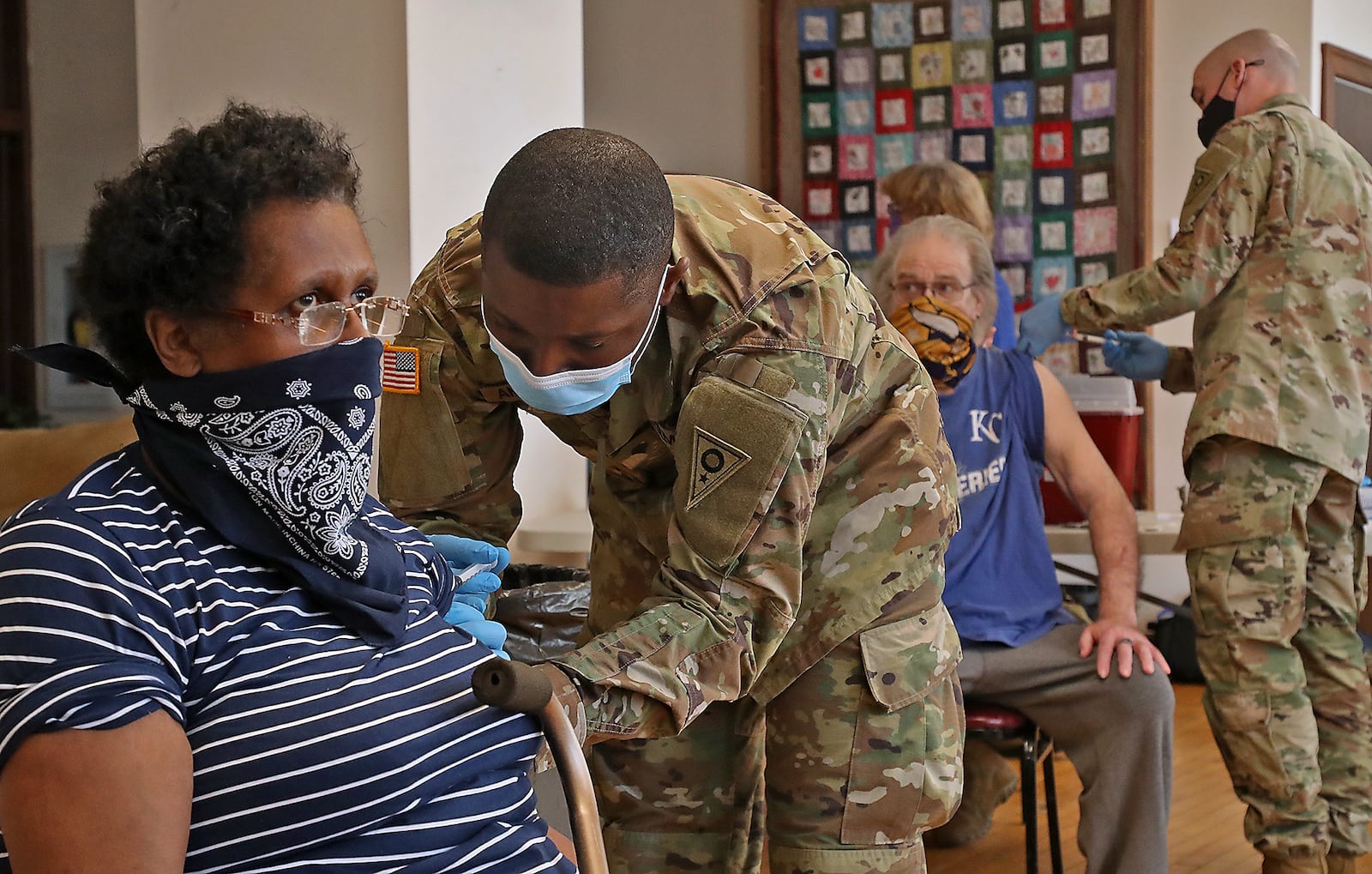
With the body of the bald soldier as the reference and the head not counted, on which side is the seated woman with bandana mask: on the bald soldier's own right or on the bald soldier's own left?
on the bald soldier's own left

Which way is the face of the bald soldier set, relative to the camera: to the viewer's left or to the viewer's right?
to the viewer's left

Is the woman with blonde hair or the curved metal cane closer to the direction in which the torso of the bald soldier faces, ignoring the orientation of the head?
the woman with blonde hair

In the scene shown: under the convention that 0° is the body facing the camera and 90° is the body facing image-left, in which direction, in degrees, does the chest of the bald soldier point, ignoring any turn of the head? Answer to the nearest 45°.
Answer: approximately 135°
